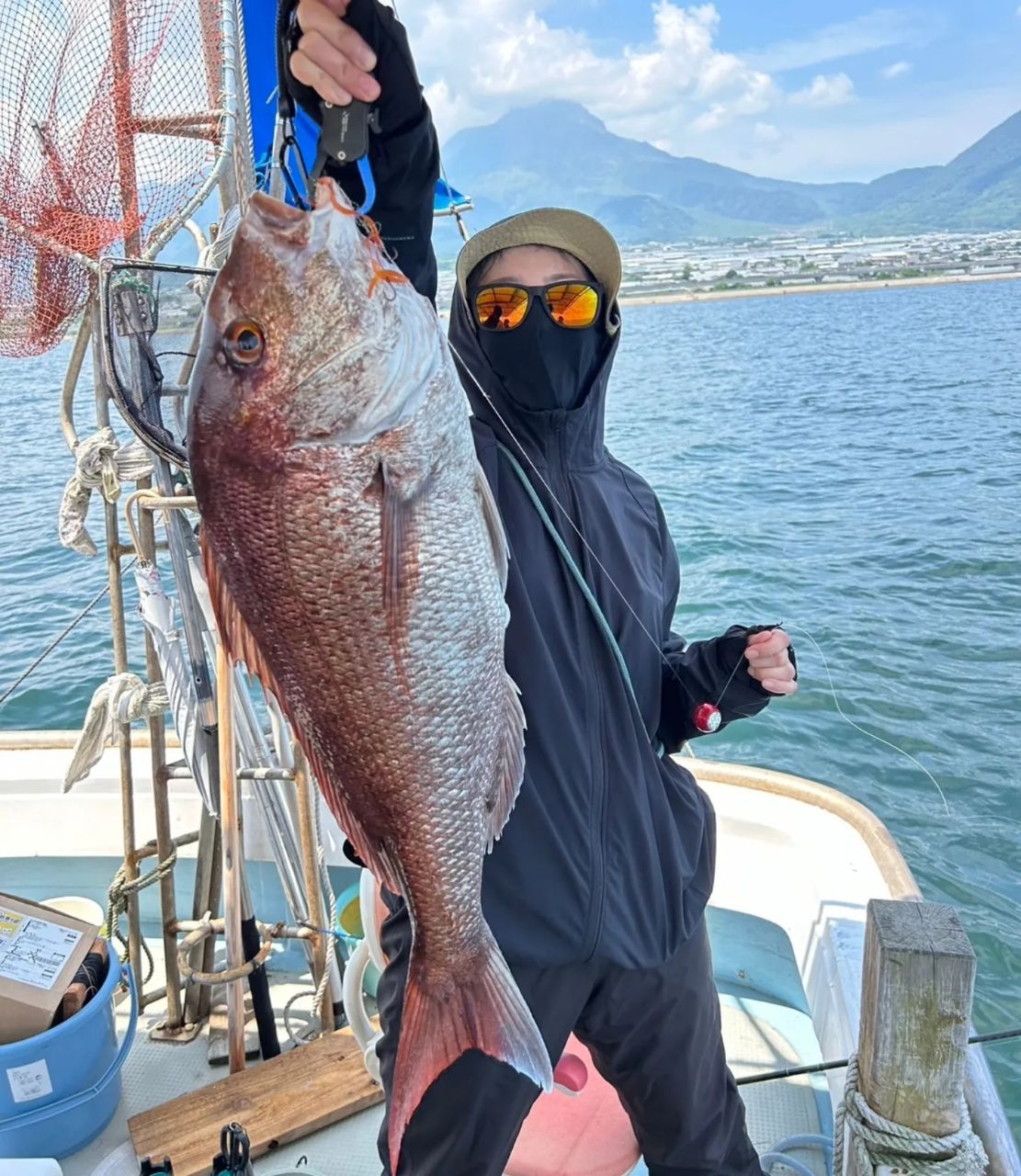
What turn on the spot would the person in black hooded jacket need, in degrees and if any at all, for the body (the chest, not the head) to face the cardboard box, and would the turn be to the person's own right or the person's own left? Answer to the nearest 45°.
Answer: approximately 90° to the person's own right

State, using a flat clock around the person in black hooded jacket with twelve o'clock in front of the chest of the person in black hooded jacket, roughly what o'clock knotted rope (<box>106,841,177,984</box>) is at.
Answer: The knotted rope is roughly at 4 o'clock from the person in black hooded jacket.

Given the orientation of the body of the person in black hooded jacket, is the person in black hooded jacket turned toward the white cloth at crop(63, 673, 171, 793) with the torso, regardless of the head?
no

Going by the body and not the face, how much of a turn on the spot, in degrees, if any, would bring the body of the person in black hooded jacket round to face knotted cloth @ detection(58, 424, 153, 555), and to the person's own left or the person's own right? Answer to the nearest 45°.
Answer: approximately 135° to the person's own right

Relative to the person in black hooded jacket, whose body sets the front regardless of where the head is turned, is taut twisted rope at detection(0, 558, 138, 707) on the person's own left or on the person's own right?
on the person's own right

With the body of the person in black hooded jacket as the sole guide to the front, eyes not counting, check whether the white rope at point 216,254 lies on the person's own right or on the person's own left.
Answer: on the person's own right

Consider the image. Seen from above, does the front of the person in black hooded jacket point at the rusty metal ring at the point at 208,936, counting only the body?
no

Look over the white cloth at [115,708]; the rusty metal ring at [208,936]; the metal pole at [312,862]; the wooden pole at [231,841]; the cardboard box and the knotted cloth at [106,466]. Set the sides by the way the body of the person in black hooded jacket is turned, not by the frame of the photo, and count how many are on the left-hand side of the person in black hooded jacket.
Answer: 0

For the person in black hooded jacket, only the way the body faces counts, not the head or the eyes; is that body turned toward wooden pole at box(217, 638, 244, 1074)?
no

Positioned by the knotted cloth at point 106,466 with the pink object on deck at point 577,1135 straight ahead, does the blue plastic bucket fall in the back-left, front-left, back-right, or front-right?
front-right

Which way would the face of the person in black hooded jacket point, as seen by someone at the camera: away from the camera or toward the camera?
toward the camera

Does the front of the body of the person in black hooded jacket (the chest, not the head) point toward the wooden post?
no

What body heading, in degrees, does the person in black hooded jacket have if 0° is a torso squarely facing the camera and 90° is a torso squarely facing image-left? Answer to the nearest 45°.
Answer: approximately 0°
